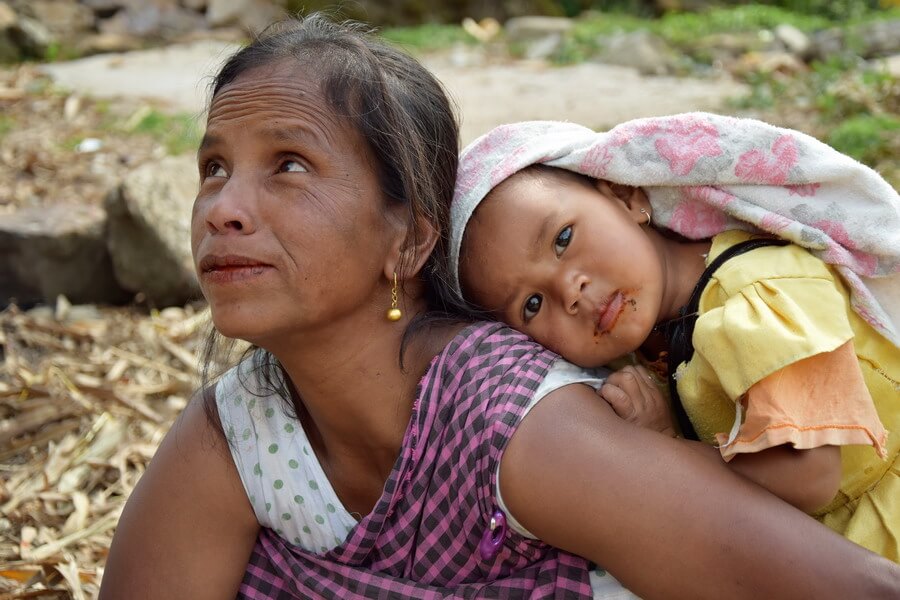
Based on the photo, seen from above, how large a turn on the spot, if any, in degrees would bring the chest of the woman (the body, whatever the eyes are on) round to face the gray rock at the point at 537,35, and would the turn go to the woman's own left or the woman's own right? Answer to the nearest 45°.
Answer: approximately 135° to the woman's own right

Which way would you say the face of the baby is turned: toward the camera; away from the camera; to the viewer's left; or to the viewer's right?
toward the camera

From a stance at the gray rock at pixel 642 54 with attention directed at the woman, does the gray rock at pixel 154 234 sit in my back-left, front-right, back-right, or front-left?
front-right

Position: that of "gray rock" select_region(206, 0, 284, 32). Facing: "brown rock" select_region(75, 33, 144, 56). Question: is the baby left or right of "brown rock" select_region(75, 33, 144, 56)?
left

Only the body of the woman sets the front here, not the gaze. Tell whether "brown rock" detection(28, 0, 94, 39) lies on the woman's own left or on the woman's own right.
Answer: on the woman's own right

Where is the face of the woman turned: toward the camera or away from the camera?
toward the camera

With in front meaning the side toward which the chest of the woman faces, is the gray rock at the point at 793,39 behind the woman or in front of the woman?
behind

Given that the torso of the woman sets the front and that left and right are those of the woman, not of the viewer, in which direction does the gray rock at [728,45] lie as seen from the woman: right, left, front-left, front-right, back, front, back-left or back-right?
back-right

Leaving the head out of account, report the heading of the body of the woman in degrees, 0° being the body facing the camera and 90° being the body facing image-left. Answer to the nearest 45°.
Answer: approximately 45°

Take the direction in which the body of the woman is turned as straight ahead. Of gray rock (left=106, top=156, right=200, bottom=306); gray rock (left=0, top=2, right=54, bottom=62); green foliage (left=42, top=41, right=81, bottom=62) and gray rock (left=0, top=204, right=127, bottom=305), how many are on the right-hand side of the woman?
4

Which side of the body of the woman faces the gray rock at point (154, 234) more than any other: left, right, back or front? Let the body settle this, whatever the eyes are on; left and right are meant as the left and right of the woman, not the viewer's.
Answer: right
